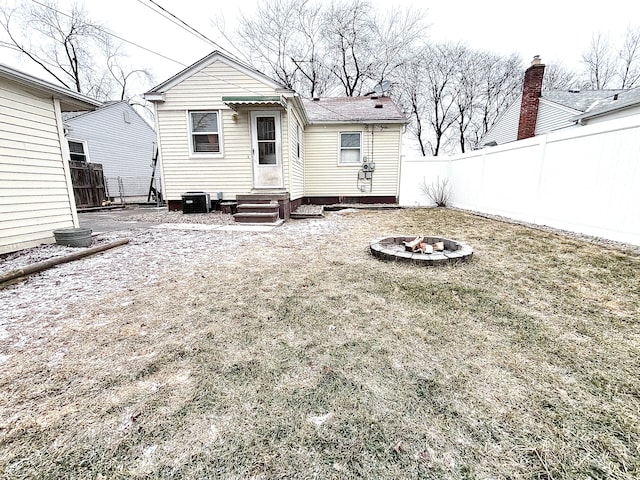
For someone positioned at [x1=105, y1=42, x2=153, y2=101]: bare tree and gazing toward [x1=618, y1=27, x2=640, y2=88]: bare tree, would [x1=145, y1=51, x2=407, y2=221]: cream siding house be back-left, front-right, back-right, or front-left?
front-right

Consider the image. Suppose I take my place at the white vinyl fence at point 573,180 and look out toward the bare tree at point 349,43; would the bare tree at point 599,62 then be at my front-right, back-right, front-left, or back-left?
front-right

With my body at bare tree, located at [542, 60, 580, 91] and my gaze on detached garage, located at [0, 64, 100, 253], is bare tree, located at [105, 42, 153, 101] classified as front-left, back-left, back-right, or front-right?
front-right

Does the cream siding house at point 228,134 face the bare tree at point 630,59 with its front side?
no

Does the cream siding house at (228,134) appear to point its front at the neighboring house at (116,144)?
no

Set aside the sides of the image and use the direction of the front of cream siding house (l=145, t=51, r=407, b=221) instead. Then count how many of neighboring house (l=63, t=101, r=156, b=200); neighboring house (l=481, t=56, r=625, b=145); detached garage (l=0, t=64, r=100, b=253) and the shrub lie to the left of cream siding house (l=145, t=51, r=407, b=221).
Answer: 2

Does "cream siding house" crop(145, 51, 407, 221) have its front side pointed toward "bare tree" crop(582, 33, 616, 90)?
no

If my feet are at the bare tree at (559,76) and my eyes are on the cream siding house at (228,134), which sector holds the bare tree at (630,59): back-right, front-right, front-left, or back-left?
back-left
